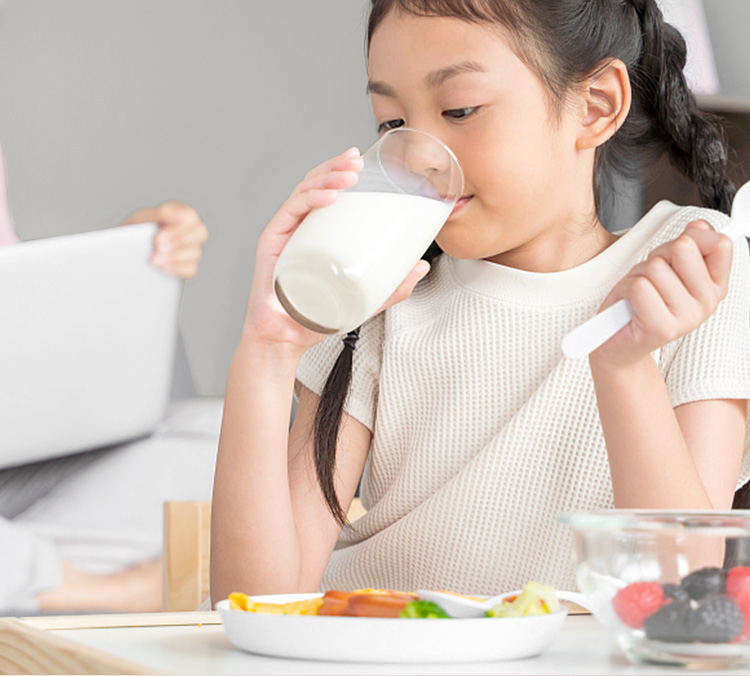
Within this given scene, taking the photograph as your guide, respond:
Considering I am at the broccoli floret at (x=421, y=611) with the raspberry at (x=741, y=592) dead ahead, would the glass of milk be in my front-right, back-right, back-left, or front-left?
back-left

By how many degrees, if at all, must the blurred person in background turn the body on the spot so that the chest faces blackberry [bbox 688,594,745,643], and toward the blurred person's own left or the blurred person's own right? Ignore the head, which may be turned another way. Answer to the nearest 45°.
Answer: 0° — they already face it

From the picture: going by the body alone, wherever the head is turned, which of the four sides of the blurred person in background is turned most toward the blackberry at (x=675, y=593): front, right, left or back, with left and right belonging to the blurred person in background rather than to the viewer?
front

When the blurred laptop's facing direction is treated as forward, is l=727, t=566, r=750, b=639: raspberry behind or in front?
behind

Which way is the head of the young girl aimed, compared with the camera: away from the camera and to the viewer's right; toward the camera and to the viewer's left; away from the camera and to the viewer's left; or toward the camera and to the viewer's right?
toward the camera and to the viewer's left

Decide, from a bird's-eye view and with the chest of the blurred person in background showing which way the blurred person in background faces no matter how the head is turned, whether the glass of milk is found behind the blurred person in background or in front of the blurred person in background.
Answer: in front

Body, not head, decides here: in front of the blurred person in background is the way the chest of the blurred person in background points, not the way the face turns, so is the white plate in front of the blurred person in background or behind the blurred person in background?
in front

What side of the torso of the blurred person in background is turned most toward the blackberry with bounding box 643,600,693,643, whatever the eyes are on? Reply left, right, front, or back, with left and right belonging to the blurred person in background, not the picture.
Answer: front

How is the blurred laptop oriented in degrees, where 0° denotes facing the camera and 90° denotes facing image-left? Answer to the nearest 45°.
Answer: approximately 135°

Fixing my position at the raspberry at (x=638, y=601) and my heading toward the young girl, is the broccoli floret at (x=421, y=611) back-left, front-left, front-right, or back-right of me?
front-left

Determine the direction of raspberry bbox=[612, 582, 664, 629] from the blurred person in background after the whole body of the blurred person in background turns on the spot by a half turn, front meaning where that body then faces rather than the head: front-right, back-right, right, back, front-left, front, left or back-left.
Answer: back

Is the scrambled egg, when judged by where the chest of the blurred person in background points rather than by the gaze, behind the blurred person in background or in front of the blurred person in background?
in front

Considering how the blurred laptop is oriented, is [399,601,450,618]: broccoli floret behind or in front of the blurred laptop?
behind

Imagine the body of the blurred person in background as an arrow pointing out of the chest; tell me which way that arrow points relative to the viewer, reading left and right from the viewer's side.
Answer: facing the viewer
